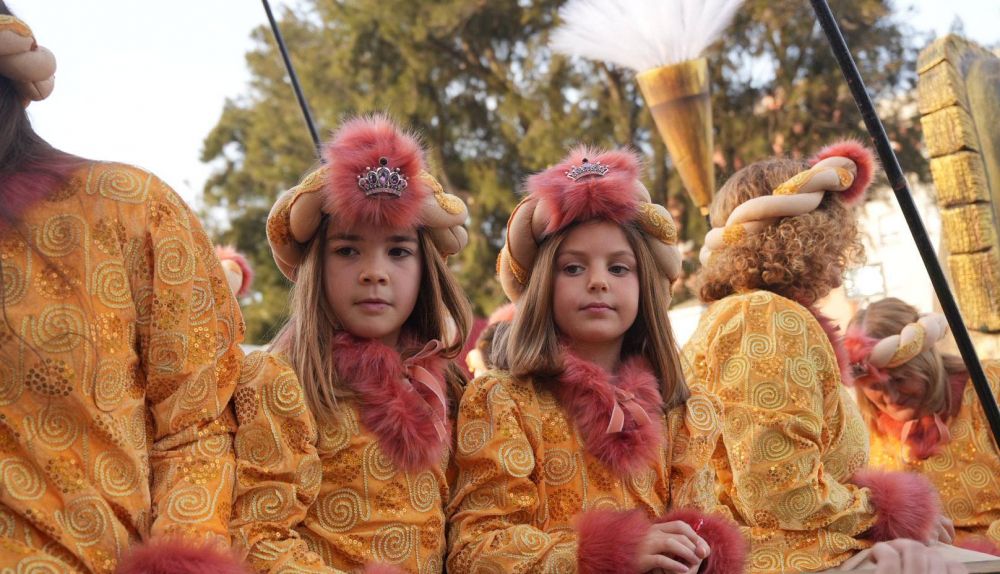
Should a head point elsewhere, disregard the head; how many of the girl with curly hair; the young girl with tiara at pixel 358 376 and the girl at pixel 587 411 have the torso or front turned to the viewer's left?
0

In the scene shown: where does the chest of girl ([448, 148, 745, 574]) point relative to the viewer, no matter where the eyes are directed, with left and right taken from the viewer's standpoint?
facing the viewer and to the right of the viewer

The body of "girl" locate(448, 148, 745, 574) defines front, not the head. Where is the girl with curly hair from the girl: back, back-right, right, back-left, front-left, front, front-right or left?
left

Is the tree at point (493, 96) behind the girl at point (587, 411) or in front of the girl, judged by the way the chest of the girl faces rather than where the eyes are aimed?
behind

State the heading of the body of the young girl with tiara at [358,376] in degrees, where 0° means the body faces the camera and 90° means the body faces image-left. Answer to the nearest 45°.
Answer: approximately 315°

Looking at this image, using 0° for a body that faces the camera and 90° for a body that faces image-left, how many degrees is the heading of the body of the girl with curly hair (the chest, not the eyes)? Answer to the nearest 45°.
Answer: approximately 225°

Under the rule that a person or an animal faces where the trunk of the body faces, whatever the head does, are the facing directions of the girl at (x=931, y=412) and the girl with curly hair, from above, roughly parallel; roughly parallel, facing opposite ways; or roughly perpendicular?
roughly parallel, facing opposite ways

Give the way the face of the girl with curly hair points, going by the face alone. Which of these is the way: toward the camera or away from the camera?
away from the camera

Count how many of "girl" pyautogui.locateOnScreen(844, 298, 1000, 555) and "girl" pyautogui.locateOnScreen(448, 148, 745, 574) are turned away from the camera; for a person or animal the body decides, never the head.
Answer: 0

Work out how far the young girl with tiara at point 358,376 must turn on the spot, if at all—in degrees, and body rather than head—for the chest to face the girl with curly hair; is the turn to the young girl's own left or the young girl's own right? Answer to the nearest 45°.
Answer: approximately 45° to the young girl's own left

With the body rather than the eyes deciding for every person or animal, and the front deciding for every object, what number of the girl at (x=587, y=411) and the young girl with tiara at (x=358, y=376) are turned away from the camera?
0

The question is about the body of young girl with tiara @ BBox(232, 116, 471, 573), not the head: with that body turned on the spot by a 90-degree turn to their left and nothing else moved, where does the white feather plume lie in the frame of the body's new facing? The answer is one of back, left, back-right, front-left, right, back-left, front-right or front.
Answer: front

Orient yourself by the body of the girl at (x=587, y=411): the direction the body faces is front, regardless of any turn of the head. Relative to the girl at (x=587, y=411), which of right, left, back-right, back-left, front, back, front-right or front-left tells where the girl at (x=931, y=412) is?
left

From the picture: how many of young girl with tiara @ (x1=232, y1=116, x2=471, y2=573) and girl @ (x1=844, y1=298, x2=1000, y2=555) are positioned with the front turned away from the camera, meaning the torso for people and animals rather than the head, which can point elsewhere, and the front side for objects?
0

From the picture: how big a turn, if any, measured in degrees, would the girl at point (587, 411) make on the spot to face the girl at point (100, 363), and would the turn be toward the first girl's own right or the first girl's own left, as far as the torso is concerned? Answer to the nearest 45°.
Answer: approximately 90° to the first girl's own right

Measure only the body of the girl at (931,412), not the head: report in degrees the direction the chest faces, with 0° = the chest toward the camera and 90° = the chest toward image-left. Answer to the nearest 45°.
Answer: approximately 45°

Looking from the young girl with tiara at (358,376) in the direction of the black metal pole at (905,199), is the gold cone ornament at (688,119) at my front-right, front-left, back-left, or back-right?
front-left
